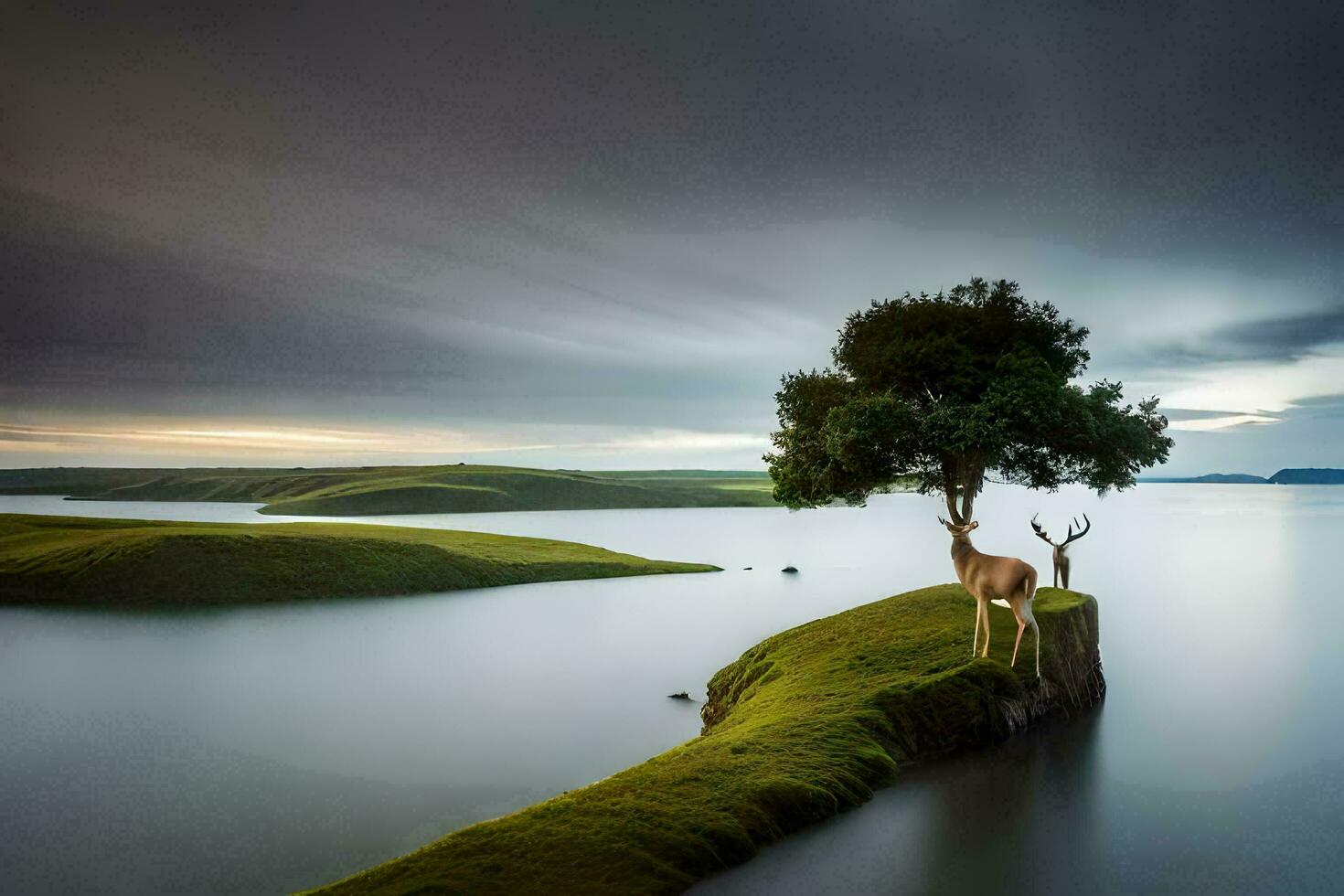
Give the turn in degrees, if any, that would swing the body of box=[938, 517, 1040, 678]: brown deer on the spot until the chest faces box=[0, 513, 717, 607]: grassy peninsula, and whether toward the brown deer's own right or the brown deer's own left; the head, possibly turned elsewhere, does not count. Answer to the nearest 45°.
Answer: approximately 45° to the brown deer's own left

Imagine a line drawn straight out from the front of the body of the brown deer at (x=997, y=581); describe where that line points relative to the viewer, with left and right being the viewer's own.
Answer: facing away from the viewer and to the left of the viewer

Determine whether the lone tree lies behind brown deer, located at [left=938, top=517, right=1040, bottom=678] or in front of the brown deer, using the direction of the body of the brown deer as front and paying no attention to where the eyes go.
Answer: in front
